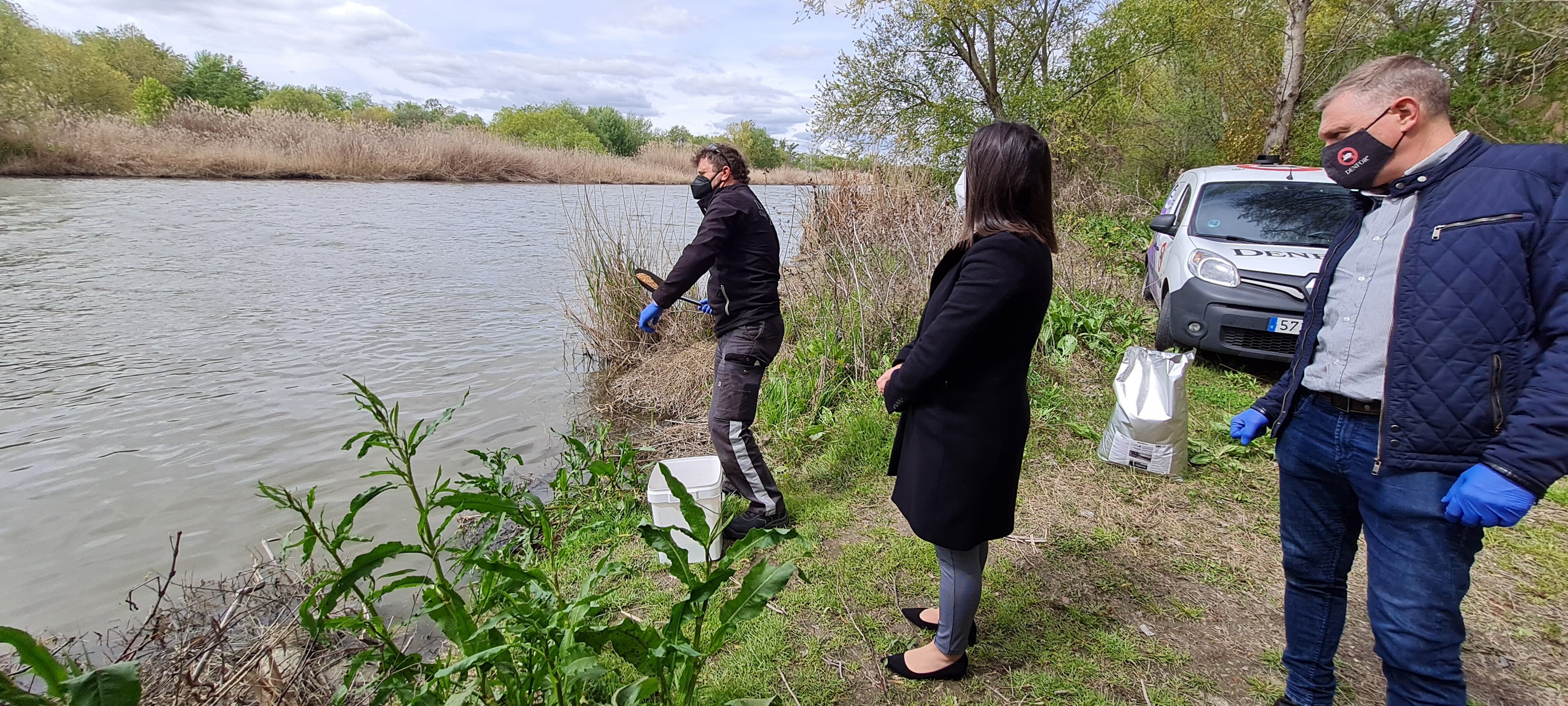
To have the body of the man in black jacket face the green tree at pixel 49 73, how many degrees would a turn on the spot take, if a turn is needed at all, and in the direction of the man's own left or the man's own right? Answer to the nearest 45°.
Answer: approximately 45° to the man's own right

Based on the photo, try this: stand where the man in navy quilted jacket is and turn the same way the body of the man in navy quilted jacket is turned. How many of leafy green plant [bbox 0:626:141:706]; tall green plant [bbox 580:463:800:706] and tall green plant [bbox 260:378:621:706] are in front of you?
3

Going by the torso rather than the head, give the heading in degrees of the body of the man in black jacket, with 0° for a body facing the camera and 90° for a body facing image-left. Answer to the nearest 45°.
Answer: approximately 90°

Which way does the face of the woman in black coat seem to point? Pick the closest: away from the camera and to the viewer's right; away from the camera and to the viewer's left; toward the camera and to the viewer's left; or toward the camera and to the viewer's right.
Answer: away from the camera and to the viewer's left

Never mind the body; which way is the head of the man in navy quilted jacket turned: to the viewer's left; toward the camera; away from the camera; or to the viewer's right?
to the viewer's left

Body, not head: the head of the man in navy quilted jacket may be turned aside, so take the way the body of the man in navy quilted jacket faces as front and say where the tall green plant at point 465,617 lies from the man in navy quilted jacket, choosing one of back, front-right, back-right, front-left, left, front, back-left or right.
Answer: front

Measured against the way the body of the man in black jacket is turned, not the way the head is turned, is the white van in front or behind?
behind

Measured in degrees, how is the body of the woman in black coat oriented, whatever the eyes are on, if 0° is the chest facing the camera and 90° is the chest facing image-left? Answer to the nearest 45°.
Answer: approximately 90°

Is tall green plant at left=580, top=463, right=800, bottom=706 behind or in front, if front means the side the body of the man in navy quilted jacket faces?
in front

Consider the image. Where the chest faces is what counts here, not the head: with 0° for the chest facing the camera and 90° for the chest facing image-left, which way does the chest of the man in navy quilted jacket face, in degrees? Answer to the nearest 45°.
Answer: approximately 45°
